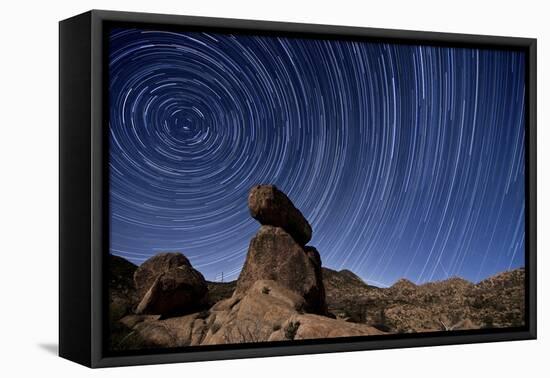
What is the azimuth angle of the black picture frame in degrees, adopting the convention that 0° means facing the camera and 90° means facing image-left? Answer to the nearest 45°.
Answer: approximately 315°
